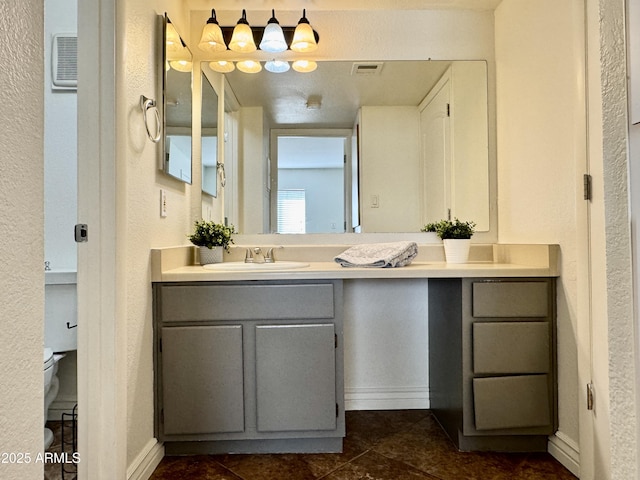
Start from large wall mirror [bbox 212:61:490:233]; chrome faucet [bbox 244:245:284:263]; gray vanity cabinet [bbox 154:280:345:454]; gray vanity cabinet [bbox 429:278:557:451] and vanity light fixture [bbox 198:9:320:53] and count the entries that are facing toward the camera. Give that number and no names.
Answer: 5

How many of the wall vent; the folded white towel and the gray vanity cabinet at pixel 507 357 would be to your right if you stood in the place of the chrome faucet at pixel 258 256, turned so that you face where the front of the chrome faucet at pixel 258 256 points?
1

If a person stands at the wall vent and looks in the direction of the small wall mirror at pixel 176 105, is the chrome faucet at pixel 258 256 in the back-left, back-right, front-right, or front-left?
front-left

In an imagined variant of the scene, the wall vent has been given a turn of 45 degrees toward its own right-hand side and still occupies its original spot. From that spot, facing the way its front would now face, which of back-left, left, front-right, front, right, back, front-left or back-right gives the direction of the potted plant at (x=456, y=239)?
left

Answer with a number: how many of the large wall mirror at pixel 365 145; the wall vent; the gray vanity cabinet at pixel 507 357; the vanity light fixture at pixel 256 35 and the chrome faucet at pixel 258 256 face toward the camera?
5

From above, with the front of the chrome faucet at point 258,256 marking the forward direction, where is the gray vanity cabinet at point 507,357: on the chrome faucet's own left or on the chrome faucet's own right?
on the chrome faucet's own left

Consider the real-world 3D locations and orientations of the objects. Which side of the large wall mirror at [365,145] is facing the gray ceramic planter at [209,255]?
right

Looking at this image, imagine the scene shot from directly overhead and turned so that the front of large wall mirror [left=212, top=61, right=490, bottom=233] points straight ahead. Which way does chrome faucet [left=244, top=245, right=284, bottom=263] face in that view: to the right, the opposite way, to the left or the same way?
the same way

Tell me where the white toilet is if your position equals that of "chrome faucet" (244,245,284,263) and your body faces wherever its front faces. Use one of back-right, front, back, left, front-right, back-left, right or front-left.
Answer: right

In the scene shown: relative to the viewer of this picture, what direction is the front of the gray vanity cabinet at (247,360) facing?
facing the viewer

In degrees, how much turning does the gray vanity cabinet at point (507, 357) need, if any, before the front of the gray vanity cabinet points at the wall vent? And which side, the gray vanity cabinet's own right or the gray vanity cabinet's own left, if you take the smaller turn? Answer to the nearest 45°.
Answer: approximately 90° to the gray vanity cabinet's own right

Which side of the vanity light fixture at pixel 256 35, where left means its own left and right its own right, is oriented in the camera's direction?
front

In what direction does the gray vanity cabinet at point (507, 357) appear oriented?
toward the camera

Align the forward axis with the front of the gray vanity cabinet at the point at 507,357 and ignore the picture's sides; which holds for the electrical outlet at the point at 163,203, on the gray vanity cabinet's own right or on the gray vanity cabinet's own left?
on the gray vanity cabinet's own right

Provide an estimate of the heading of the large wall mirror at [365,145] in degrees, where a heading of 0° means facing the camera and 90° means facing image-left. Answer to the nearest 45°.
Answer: approximately 0°
